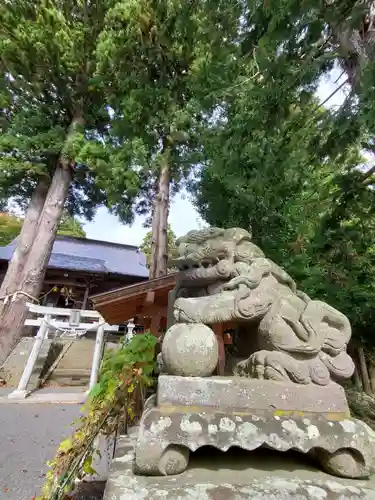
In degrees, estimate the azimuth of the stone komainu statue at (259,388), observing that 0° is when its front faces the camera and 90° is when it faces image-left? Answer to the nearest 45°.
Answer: approximately 90°
